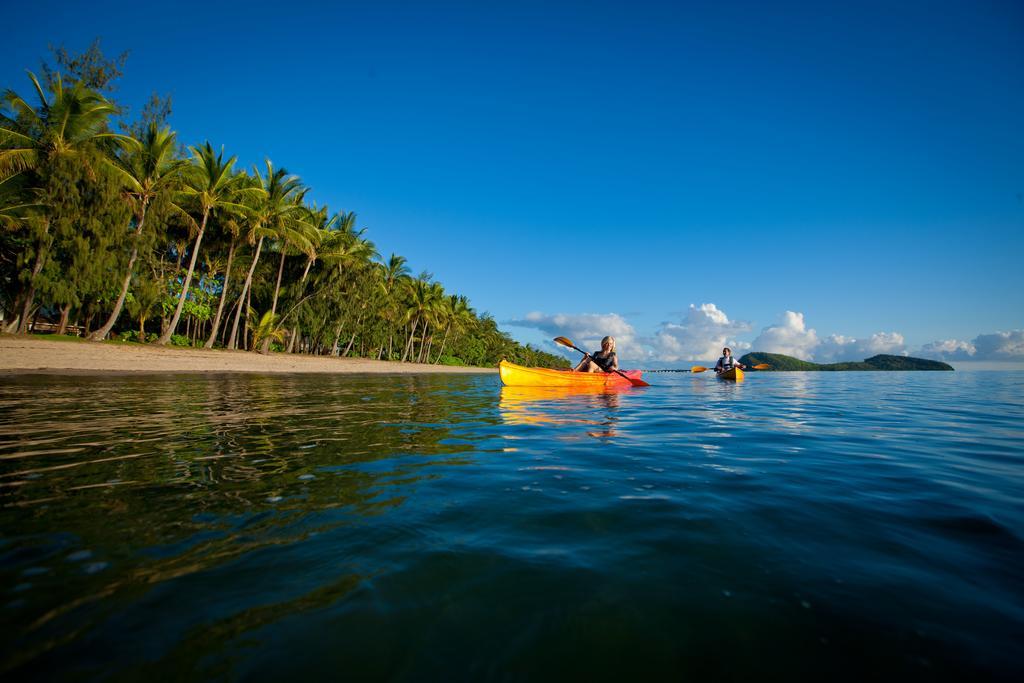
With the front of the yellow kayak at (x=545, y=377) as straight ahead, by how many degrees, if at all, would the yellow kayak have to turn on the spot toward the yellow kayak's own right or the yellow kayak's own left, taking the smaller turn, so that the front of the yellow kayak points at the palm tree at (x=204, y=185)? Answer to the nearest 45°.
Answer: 0° — it already faces it

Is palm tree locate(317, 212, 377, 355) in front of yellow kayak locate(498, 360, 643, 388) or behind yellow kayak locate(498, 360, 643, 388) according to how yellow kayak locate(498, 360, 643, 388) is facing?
in front

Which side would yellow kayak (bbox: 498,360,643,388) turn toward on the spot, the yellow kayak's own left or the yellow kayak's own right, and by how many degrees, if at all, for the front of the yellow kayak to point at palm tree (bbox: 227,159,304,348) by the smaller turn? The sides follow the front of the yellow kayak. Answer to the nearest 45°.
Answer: approximately 45° to the yellow kayak's own right

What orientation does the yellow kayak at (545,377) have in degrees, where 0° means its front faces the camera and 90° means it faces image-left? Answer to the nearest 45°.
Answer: approximately 90°

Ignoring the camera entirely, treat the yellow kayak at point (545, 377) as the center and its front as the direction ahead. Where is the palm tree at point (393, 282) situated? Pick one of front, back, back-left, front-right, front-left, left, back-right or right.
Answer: front-right

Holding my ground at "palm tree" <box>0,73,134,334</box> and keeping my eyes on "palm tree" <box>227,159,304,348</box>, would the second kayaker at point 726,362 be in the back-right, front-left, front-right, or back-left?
front-right

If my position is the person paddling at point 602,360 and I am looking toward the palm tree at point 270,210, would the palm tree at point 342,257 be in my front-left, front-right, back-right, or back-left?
front-right

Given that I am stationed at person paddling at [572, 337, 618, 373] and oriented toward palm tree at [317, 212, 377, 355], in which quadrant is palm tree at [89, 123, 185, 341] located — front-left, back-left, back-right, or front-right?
front-left

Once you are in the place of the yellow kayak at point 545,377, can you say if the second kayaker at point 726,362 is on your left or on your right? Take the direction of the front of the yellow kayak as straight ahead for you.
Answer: on your right

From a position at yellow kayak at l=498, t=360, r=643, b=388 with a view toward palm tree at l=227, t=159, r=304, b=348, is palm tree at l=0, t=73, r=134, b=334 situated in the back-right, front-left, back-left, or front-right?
front-left

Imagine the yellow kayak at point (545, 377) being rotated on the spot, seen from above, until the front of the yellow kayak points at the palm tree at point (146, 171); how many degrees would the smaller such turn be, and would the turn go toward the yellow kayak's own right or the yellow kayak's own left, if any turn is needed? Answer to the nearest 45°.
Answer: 0° — it already faces it

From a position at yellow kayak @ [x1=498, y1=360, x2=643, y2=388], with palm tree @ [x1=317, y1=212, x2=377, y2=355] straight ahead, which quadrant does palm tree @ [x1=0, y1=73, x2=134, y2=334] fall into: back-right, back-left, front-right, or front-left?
front-left

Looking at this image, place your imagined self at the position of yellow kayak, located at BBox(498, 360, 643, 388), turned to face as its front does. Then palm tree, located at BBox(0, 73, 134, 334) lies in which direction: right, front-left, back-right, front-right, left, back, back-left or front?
front
